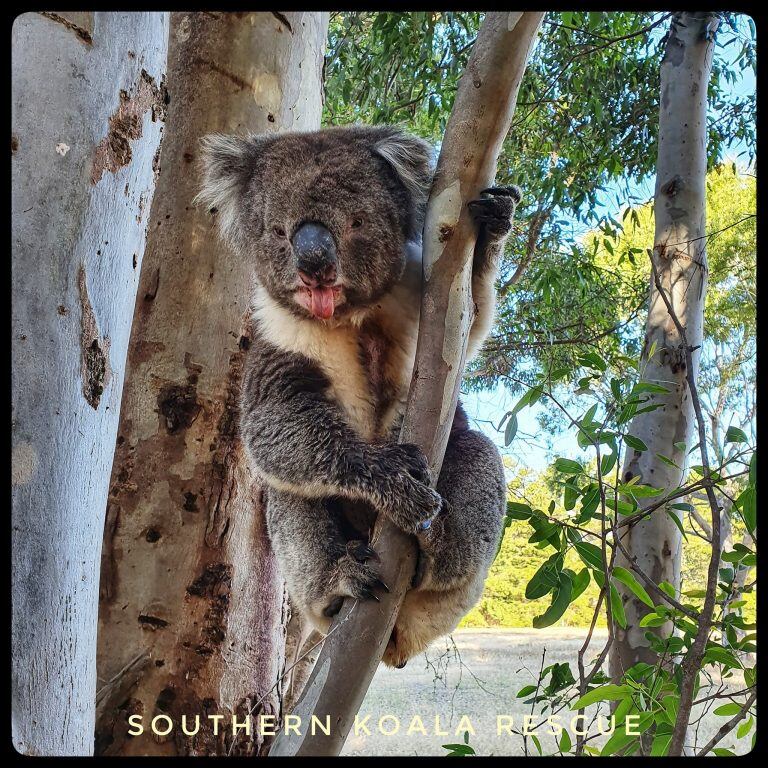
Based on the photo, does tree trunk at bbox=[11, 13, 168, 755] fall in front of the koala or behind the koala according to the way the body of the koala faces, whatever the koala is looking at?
in front

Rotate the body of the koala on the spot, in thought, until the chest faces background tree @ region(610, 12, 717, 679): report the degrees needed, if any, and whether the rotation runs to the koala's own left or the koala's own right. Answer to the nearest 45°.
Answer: approximately 135° to the koala's own left

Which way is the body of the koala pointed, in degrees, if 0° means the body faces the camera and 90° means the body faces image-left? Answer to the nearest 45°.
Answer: approximately 0°

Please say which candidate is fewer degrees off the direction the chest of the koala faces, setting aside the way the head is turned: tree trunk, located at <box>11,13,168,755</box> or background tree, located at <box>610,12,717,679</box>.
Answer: the tree trunk
